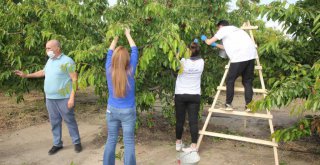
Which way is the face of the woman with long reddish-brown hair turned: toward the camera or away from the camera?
away from the camera

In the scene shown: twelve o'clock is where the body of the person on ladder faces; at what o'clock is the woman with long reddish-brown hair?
The woman with long reddish-brown hair is roughly at 9 o'clock from the person on ladder.

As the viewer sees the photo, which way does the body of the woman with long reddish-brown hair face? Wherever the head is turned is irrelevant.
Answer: away from the camera

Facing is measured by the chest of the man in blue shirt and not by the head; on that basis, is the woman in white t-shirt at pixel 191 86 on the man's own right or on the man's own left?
on the man's own left

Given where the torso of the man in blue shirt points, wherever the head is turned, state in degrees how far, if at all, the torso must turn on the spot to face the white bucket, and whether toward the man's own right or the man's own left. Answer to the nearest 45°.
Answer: approximately 90° to the man's own left

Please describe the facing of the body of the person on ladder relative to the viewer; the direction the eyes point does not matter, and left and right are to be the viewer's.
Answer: facing away from the viewer and to the left of the viewer

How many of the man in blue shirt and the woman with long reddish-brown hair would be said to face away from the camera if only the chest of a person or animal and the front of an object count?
1

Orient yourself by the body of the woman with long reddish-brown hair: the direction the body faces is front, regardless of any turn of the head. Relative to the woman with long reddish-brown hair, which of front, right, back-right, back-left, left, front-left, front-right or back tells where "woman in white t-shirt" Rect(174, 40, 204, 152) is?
front-right

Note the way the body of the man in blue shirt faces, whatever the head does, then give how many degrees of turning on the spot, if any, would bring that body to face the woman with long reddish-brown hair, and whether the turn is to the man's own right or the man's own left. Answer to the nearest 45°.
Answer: approximately 90° to the man's own left

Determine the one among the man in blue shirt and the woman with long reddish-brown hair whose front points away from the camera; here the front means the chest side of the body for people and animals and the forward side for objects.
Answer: the woman with long reddish-brown hair

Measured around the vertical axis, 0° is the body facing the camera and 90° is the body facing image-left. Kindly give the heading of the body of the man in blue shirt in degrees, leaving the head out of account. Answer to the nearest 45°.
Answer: approximately 45°
